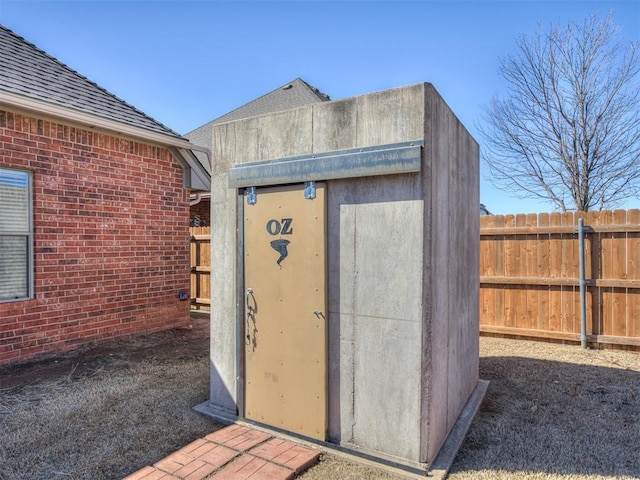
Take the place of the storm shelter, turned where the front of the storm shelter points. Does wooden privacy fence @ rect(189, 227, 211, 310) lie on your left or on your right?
on your right

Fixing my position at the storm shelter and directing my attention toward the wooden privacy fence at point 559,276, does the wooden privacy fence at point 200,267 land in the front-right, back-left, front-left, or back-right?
front-left

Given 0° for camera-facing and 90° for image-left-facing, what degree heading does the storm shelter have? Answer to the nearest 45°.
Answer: approximately 45°

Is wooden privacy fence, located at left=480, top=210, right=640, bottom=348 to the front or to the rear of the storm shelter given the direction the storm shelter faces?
to the rear

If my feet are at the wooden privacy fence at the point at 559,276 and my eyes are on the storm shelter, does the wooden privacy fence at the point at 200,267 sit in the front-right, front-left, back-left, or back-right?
front-right
